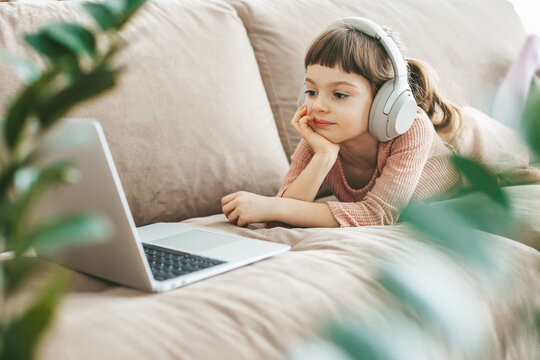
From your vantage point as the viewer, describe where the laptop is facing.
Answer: facing away from the viewer and to the right of the viewer

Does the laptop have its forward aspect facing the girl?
yes

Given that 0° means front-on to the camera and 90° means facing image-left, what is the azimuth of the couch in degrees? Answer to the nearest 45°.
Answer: approximately 0°
